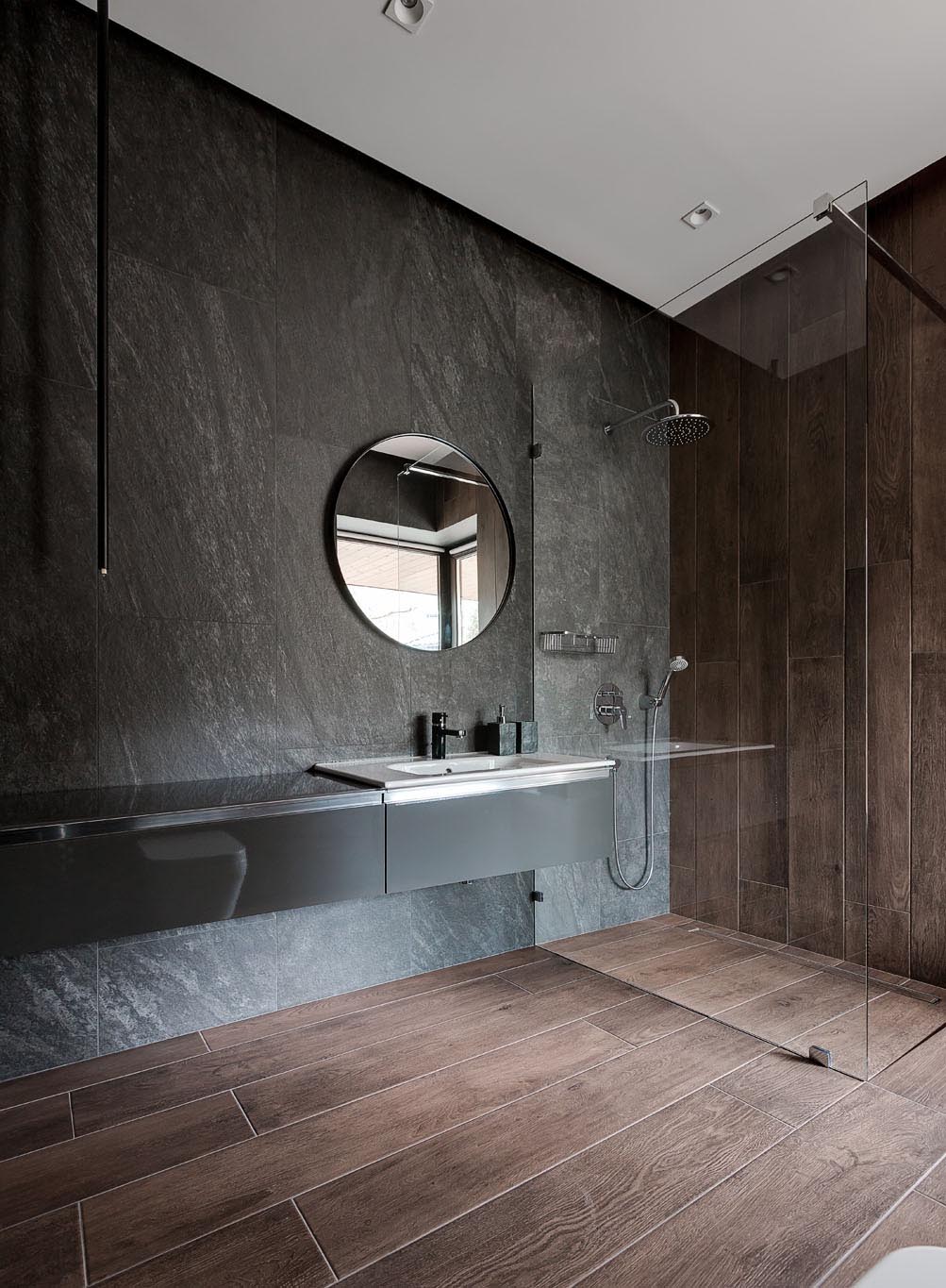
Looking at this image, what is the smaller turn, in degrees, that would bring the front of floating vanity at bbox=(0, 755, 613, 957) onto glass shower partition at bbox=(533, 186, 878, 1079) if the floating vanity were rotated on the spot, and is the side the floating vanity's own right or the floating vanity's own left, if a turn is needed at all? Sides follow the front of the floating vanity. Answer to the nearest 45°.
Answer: approximately 45° to the floating vanity's own left

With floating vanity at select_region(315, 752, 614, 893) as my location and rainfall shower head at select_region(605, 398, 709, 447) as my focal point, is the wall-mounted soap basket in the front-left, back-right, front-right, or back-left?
front-left

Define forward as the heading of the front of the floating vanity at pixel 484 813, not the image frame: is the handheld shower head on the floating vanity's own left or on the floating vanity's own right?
on the floating vanity's own left

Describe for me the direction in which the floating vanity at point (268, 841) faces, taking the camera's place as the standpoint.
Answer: facing the viewer and to the right of the viewer
